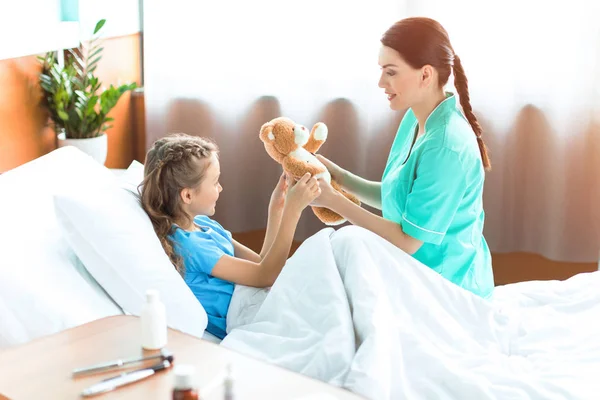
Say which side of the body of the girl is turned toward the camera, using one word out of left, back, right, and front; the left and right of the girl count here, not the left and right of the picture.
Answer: right

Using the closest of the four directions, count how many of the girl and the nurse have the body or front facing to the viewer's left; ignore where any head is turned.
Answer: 1

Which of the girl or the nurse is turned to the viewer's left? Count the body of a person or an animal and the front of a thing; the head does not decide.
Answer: the nurse

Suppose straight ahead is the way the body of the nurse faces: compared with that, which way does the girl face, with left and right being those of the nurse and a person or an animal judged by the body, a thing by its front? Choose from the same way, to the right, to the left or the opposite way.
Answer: the opposite way

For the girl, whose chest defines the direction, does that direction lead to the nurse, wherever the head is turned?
yes

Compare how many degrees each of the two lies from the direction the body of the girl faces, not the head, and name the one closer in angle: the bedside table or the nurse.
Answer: the nurse

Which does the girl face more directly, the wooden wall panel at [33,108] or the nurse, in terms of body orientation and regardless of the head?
the nurse

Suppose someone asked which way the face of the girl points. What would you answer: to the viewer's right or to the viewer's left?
to the viewer's right

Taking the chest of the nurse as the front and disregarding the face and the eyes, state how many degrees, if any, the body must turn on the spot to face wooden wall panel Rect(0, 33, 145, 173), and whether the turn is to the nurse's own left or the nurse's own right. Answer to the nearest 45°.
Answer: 0° — they already face it

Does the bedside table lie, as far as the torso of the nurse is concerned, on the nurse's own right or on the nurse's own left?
on the nurse's own left

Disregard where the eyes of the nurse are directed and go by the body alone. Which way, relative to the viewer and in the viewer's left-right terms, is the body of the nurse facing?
facing to the left of the viewer
